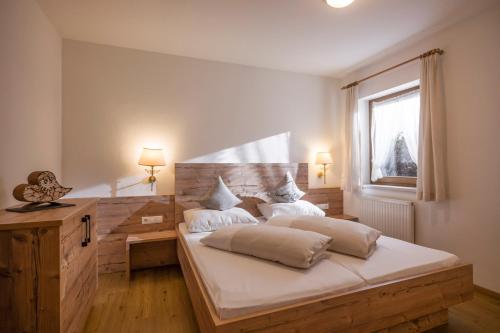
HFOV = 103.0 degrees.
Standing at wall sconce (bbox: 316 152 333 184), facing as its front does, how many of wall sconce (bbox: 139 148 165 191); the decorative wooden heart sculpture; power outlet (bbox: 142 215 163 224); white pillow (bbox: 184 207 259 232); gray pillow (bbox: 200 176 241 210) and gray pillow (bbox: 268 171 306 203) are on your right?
6

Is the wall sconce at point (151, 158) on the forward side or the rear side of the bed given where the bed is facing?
on the rear side

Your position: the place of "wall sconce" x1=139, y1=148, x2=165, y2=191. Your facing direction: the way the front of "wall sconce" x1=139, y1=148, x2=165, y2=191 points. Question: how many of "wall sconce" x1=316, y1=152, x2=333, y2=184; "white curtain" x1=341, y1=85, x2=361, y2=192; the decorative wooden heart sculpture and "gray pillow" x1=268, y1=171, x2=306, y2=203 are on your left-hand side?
3

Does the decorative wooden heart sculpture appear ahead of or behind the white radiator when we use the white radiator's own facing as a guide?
ahead

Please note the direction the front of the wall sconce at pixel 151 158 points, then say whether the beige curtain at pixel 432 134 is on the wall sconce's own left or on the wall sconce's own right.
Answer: on the wall sconce's own left

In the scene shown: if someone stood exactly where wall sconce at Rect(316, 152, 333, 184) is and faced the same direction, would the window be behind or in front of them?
in front

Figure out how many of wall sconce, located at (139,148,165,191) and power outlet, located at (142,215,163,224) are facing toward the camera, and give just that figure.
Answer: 2

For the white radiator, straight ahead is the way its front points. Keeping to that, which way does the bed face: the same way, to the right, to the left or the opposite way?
to the left

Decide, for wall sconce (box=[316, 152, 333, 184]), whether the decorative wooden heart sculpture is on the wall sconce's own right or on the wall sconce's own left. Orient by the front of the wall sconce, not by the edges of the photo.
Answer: on the wall sconce's own right

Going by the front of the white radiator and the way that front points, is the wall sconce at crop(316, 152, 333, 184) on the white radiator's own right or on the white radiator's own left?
on the white radiator's own right

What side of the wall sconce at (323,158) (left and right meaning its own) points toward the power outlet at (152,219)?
right

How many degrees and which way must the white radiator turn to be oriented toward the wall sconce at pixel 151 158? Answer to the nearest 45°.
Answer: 0° — it already faces it

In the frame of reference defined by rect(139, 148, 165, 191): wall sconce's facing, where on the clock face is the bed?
The bed is roughly at 11 o'clock from the wall sconce.

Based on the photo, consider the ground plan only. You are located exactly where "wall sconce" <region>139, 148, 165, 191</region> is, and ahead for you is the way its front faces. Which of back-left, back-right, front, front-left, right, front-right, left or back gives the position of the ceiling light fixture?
front-left
